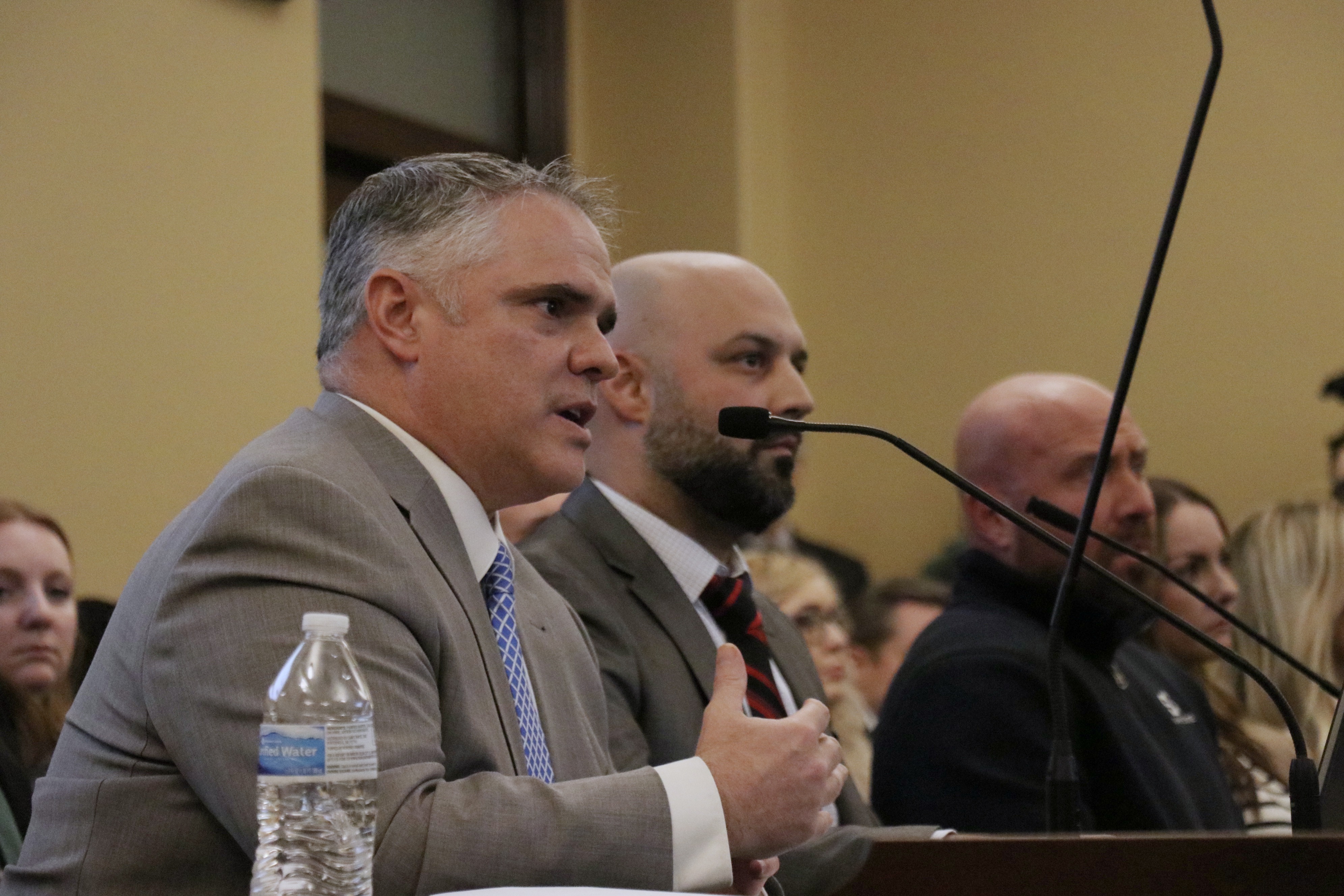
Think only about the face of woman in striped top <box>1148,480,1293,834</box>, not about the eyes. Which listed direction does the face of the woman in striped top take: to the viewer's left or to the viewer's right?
to the viewer's right

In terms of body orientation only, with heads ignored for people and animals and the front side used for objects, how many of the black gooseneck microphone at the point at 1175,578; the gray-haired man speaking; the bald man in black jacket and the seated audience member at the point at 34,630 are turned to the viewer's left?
1

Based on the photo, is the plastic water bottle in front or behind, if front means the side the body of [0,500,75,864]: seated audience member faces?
in front

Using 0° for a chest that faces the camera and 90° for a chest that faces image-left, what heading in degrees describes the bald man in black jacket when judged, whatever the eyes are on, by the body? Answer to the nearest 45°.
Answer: approximately 315°

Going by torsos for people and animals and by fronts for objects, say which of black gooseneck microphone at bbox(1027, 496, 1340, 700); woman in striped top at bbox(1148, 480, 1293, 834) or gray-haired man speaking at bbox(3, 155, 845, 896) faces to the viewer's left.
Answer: the black gooseneck microphone

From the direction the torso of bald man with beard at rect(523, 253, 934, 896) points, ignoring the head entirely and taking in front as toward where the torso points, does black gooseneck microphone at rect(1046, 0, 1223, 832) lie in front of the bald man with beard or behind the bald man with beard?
in front

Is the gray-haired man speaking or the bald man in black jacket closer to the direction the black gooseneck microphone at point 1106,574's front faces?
the gray-haired man speaking

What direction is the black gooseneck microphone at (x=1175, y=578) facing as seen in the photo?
to the viewer's left

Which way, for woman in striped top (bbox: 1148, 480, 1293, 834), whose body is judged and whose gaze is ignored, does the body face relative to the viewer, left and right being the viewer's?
facing the viewer and to the right of the viewer

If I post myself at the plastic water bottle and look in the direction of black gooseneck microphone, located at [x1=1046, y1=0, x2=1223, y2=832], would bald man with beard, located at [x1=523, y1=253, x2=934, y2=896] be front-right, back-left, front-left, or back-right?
front-left

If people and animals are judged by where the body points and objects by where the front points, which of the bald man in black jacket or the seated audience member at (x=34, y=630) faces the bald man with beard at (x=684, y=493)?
the seated audience member

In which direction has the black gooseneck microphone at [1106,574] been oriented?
to the viewer's left
